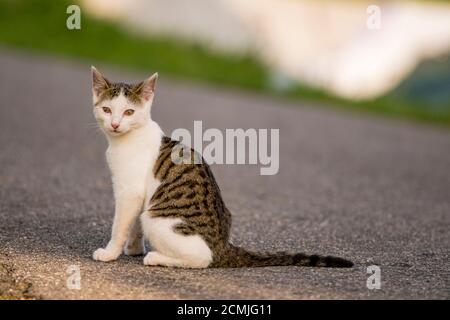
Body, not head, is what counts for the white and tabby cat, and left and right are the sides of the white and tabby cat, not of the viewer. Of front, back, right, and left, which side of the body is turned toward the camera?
left
